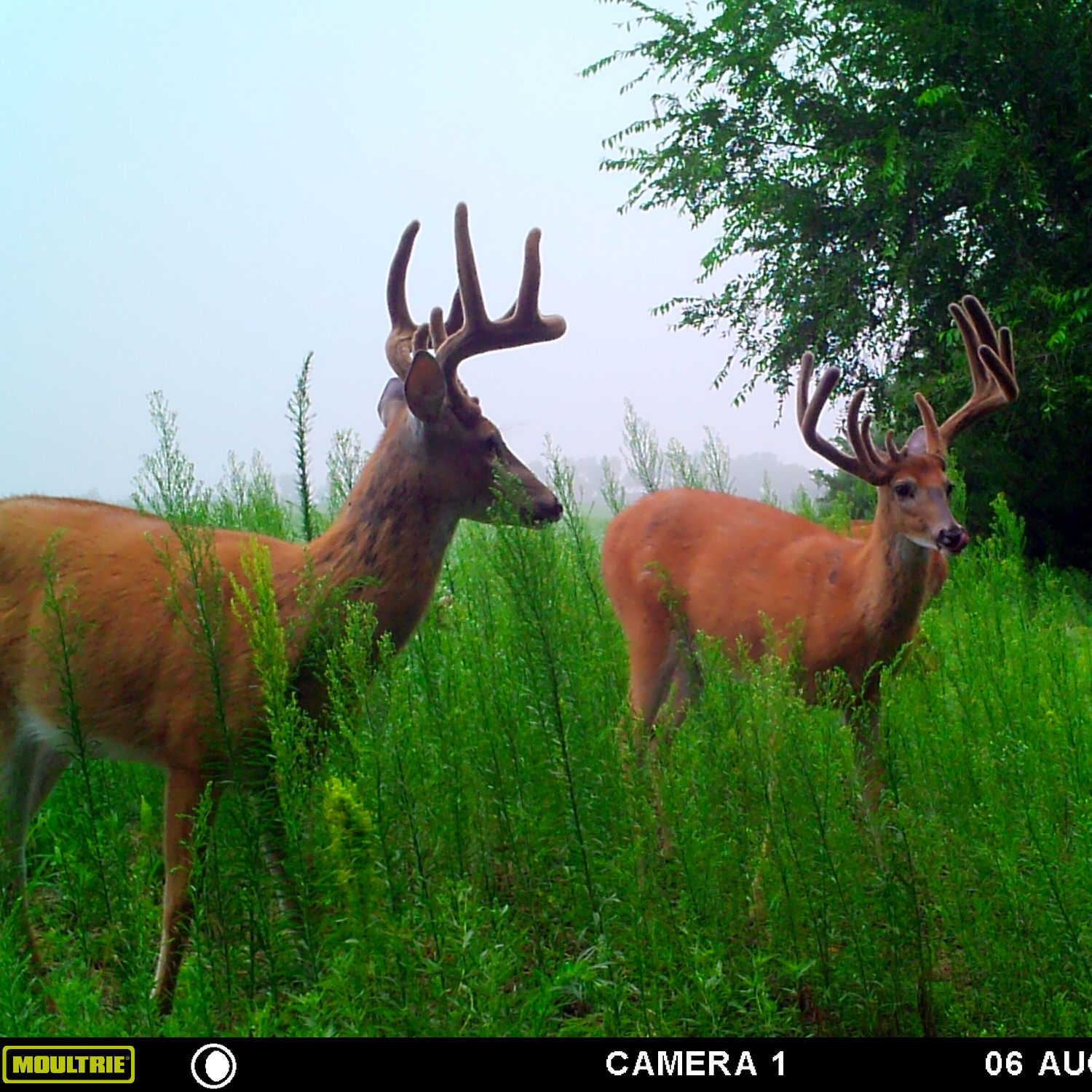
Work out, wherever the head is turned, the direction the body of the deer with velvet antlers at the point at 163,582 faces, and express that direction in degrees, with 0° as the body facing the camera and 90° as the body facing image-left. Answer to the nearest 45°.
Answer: approximately 270°

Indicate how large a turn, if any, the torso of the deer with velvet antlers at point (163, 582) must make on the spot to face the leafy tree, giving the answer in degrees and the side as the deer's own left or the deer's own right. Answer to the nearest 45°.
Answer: approximately 45° to the deer's own left
